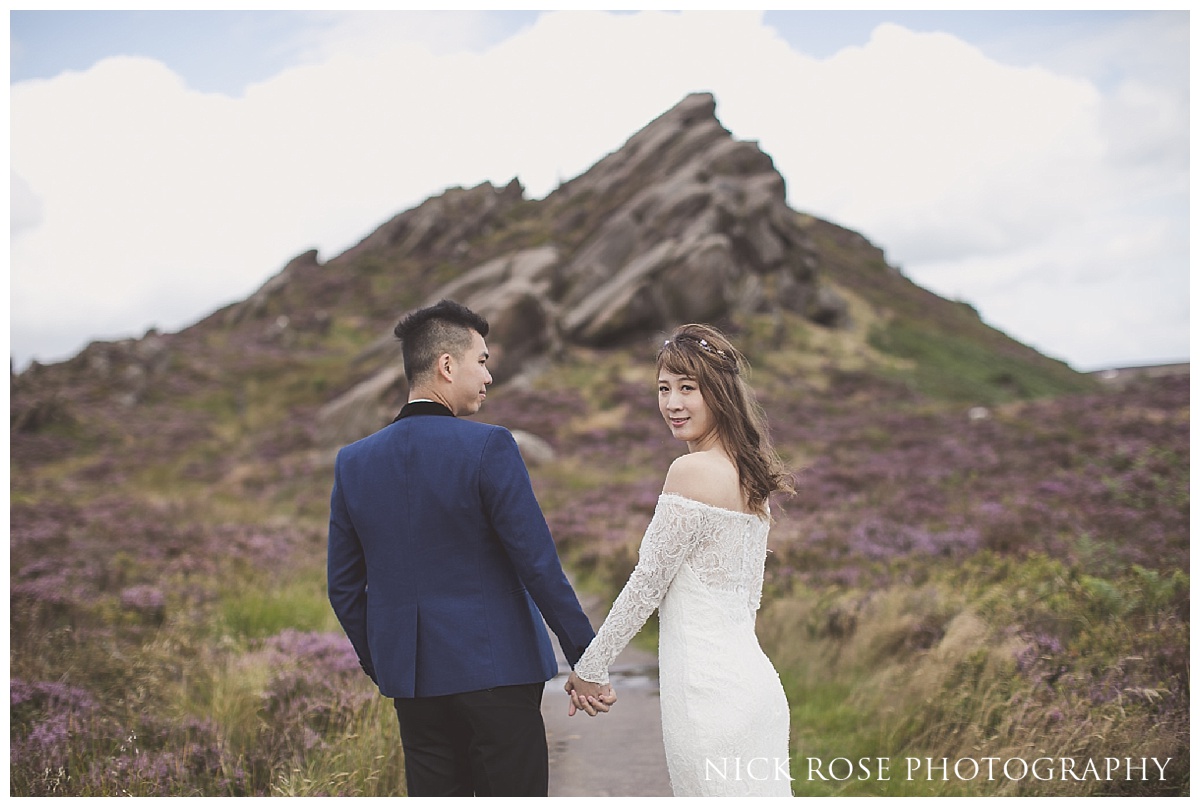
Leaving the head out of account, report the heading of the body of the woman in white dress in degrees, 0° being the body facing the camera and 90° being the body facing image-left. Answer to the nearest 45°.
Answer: approximately 135°

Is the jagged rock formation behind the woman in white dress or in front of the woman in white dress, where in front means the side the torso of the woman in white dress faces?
in front

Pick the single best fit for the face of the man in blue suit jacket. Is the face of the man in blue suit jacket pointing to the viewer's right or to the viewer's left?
to the viewer's right

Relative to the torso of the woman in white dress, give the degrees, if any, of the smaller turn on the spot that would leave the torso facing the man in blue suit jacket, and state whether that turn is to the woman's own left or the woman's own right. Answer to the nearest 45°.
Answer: approximately 45° to the woman's own left

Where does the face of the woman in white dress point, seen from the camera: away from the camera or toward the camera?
toward the camera

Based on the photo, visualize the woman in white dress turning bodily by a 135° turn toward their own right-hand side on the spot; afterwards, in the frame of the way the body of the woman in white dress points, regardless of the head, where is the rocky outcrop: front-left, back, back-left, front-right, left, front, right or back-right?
left
